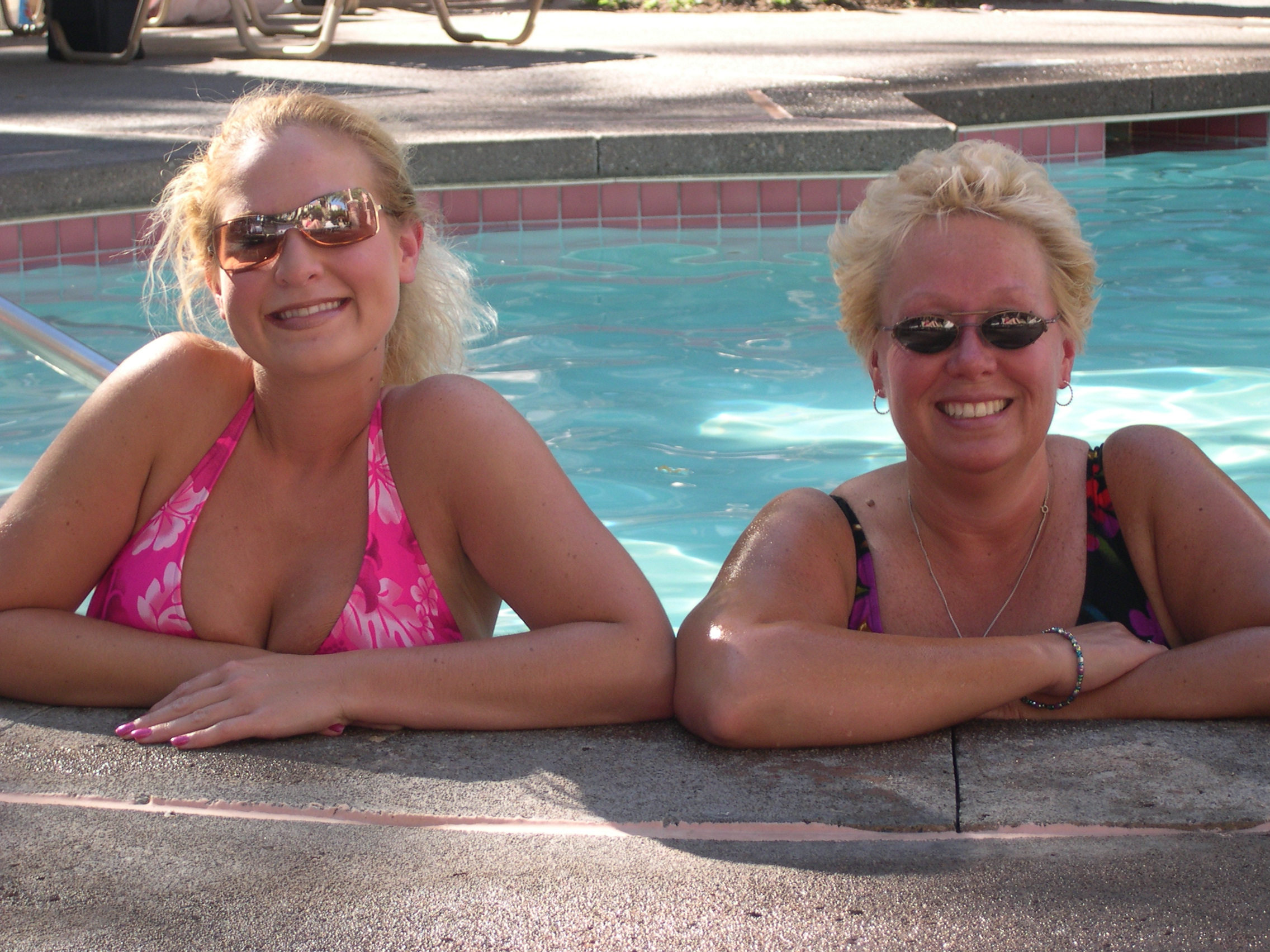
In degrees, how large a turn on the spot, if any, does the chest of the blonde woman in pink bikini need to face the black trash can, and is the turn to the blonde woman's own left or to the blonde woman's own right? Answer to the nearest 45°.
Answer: approximately 180°

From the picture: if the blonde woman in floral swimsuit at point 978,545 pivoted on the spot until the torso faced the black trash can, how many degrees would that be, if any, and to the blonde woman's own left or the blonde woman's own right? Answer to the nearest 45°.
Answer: approximately 135° to the blonde woman's own right

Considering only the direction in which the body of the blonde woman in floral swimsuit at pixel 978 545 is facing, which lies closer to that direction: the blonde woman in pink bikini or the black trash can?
the blonde woman in pink bikini

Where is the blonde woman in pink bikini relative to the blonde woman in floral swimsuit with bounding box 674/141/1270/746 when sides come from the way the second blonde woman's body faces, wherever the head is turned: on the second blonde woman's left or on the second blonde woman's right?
on the second blonde woman's right

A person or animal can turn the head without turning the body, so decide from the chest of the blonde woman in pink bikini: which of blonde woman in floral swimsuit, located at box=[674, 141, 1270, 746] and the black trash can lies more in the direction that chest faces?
the blonde woman in floral swimsuit

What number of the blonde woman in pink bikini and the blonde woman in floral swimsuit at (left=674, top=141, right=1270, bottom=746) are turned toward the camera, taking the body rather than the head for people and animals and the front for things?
2

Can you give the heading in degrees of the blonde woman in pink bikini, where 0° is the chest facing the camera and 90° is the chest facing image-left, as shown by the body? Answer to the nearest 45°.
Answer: approximately 0°

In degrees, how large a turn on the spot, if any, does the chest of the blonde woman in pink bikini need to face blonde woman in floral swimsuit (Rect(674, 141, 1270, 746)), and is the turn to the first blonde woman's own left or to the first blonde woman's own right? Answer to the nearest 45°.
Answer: approximately 90° to the first blonde woman's own left
